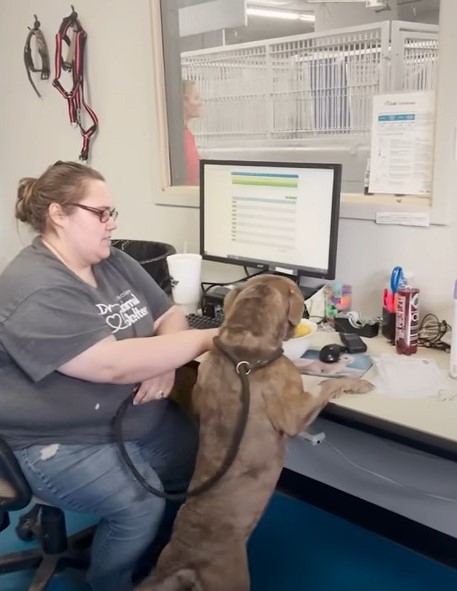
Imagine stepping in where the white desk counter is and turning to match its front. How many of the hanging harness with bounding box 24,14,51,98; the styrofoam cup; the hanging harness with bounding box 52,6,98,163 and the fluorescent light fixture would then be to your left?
0

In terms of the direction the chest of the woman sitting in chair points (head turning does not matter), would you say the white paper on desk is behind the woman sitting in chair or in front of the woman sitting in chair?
in front

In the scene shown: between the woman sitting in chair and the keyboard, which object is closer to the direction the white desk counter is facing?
the woman sitting in chair

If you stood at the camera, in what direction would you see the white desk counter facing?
facing the viewer and to the left of the viewer

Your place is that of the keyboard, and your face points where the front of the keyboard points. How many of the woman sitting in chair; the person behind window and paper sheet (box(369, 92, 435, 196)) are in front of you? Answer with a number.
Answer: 1

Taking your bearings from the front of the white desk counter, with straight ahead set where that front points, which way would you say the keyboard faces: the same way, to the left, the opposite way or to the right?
the same way

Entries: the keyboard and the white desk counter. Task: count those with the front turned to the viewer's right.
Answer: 0

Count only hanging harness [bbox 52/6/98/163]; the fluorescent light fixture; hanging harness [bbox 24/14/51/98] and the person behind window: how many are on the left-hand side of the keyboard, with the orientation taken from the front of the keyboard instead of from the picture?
0

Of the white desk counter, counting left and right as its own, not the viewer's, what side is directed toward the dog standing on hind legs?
front

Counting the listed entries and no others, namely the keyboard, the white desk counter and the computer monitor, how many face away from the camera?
0

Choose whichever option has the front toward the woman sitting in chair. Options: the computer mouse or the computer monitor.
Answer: the computer monitor

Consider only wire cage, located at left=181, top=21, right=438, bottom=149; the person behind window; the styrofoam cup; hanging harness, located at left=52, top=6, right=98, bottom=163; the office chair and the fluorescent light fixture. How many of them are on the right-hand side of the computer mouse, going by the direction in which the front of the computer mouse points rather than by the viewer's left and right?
0

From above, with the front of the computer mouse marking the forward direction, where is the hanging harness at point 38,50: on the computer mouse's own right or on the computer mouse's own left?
on the computer mouse's own left

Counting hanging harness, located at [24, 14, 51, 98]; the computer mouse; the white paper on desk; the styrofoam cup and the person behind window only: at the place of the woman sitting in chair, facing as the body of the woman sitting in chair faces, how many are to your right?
0

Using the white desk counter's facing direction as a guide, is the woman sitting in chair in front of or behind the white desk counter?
in front

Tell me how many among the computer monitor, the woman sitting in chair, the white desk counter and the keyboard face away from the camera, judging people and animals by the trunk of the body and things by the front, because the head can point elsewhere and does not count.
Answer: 0

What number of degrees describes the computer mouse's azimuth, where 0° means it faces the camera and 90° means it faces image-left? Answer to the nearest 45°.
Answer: approximately 225°

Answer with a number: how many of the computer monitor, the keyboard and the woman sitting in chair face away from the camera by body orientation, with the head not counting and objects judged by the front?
0

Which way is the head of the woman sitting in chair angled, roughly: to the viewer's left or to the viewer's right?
to the viewer's right
